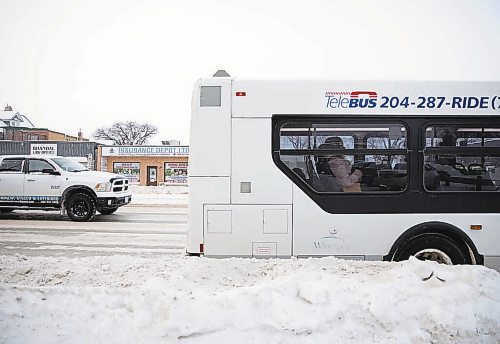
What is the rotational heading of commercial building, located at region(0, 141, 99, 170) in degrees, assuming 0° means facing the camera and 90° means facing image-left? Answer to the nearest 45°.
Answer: approximately 0°

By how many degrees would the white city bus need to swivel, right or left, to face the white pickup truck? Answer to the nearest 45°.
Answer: approximately 135° to its left

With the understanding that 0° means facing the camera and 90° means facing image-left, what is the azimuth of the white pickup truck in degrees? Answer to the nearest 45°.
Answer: approximately 315°

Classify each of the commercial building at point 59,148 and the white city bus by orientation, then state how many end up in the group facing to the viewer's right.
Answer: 1

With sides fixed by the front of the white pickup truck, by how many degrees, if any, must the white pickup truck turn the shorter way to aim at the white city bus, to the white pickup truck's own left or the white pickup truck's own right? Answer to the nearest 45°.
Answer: approximately 45° to the white pickup truck's own right

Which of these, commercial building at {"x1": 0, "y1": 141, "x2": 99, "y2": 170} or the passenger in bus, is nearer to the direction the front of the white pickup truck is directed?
the passenger in bus

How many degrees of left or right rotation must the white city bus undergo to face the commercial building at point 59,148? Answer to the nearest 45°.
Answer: approximately 135° to its left

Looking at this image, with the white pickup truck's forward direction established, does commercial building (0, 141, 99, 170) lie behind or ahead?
behind

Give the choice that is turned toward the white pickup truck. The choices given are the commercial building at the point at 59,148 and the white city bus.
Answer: the commercial building

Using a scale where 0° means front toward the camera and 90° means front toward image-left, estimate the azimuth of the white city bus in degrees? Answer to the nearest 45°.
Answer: approximately 270°
